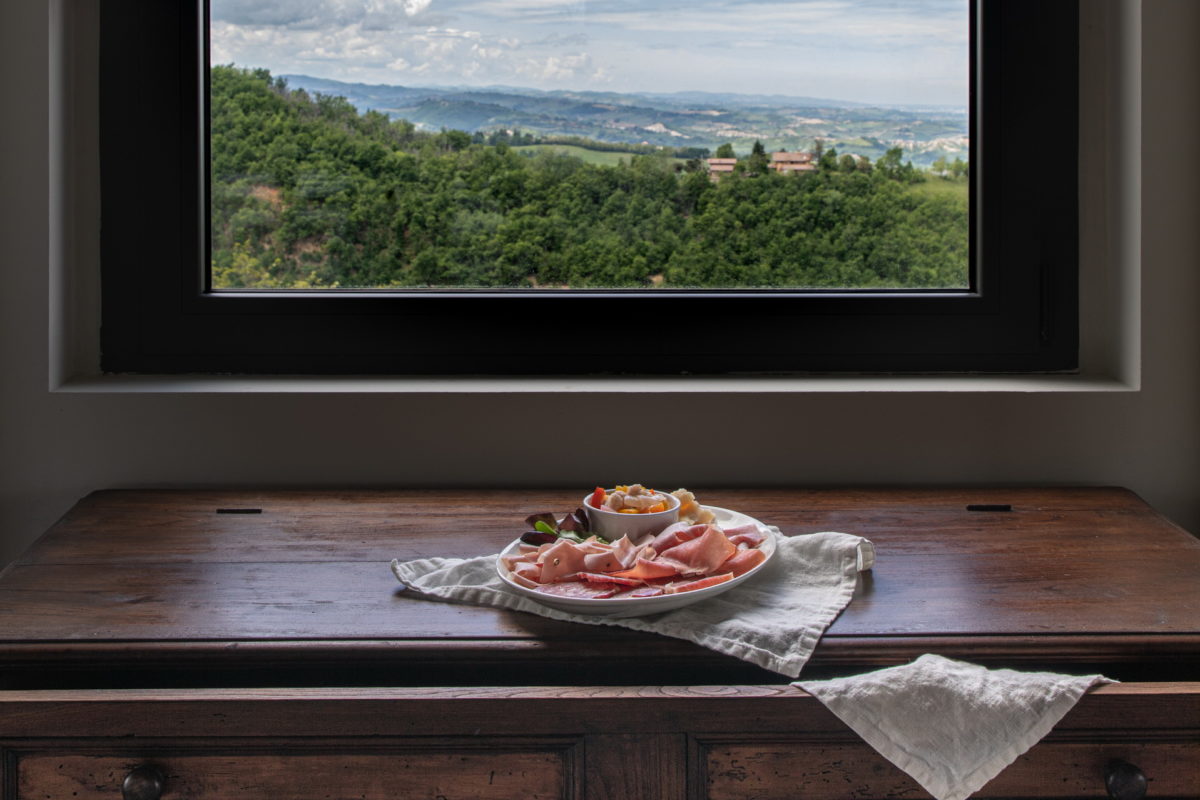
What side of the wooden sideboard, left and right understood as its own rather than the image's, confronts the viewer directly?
front
